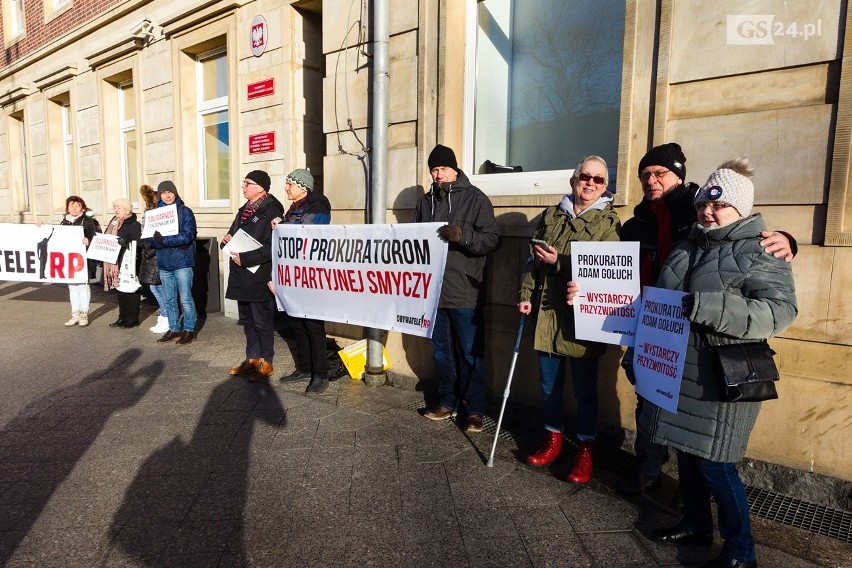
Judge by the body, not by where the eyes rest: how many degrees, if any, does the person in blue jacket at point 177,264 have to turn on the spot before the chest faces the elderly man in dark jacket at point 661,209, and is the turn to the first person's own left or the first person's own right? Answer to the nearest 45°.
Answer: approximately 90° to the first person's own left

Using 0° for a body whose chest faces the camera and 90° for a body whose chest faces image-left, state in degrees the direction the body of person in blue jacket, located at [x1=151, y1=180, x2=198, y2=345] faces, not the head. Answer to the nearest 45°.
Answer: approximately 45°

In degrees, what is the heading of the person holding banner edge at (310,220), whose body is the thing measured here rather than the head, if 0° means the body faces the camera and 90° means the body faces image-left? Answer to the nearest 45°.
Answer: approximately 45°

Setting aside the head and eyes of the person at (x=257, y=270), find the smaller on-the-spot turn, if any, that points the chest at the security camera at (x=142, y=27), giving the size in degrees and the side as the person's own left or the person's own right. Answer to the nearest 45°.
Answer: approximately 90° to the person's own right

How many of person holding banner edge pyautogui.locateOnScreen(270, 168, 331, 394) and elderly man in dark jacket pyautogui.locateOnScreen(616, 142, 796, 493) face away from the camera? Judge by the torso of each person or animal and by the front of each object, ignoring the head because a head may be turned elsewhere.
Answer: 0
